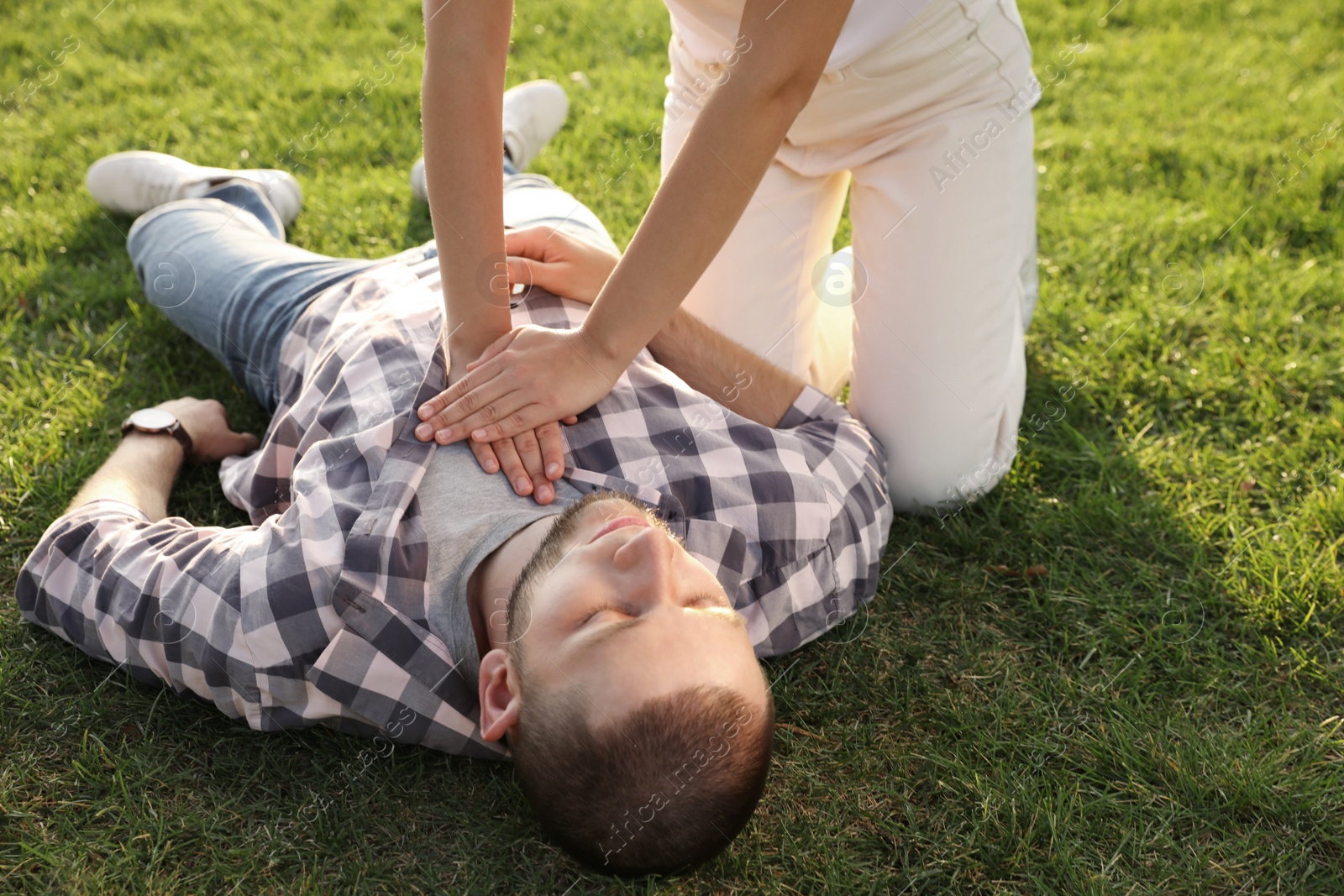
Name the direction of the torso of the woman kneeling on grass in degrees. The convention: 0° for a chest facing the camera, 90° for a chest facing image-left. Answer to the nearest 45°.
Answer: approximately 45°

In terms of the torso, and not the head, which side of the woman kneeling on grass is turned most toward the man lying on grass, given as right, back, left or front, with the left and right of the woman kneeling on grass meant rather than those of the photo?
front
